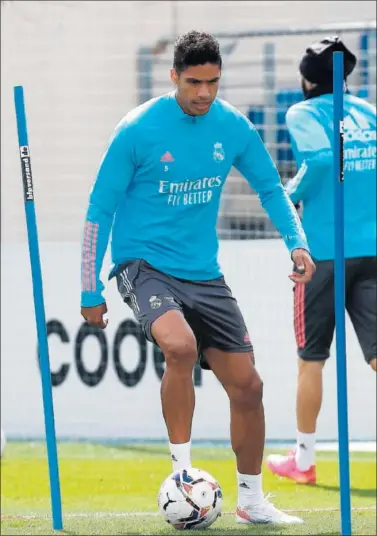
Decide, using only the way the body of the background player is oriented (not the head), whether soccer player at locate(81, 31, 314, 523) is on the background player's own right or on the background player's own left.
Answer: on the background player's own left

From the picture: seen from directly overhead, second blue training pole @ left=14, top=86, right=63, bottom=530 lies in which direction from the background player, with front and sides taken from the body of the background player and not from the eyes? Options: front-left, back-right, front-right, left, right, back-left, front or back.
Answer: left

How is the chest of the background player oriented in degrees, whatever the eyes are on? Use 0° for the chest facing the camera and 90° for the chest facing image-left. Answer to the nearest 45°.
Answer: approximately 135°

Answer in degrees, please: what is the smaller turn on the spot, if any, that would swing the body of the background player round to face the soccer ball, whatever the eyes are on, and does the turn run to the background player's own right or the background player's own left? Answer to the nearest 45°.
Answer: approximately 135° to the background player's own left

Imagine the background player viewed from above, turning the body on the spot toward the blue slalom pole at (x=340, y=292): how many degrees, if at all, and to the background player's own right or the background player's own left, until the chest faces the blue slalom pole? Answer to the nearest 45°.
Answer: approximately 135° to the background player's own left
